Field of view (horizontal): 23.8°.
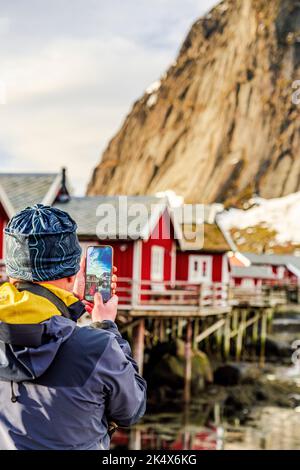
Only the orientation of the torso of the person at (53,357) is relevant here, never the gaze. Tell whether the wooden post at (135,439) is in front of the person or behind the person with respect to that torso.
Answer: in front

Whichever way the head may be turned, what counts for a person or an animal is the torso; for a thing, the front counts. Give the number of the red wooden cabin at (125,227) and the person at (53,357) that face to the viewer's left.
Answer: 0

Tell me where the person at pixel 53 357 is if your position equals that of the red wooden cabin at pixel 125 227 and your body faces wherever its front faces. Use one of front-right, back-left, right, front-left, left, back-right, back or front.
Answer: front-right

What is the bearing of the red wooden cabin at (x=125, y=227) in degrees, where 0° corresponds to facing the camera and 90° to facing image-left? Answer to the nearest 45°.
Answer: approximately 315°

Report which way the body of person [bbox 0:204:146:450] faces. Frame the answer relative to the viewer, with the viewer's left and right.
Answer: facing away from the viewer and to the right of the viewer

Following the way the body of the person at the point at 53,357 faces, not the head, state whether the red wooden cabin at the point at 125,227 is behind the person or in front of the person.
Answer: in front
